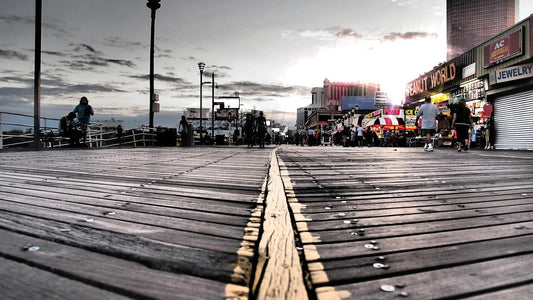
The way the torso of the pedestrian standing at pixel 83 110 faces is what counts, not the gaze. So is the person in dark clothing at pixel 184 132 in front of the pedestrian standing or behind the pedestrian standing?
behind

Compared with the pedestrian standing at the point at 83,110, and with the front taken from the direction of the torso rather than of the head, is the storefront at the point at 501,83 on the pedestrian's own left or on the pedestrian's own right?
on the pedestrian's own left

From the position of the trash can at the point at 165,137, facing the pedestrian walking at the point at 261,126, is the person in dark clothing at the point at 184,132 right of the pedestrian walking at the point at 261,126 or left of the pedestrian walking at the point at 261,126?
left

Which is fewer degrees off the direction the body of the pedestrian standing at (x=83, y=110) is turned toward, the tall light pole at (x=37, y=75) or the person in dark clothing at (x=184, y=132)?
the tall light pole

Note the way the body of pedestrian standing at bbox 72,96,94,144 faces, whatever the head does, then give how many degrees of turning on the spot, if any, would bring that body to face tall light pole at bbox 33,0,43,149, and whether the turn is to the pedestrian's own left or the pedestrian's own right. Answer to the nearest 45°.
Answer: approximately 45° to the pedestrian's own right

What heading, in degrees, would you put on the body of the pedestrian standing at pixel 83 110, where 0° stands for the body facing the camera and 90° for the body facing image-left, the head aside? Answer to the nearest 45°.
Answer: approximately 0°
